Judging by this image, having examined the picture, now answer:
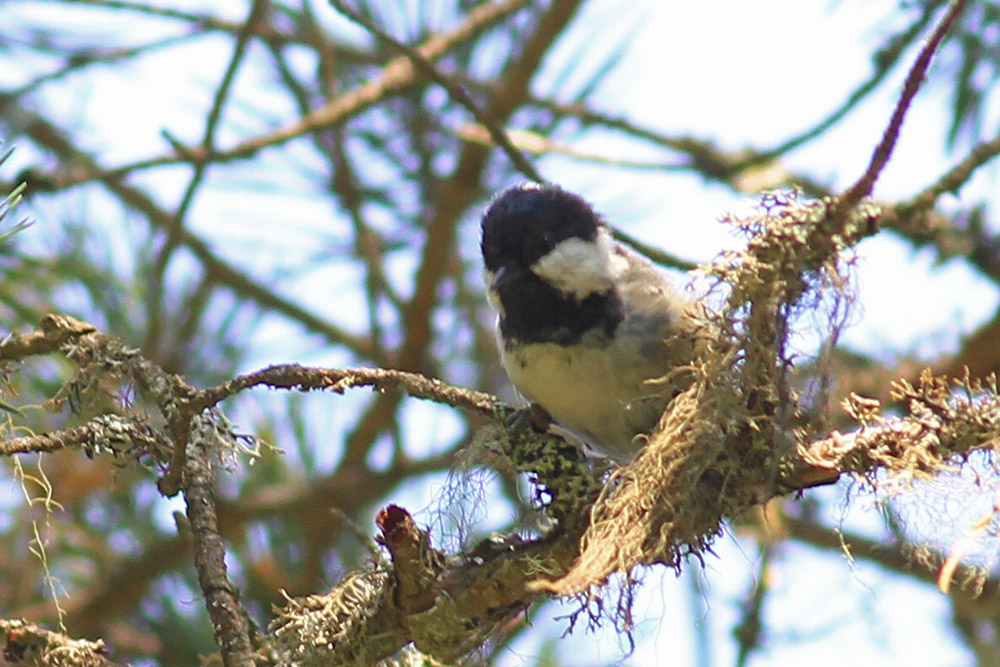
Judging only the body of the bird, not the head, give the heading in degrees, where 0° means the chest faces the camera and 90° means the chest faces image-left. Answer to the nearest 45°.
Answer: approximately 45°
